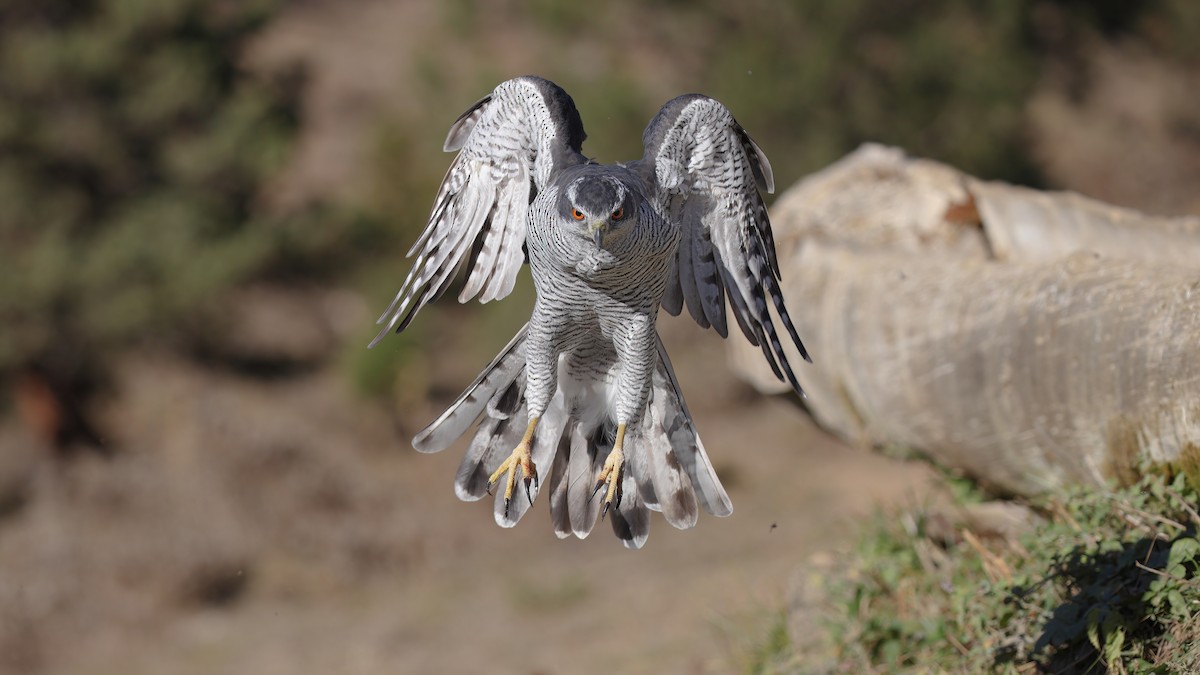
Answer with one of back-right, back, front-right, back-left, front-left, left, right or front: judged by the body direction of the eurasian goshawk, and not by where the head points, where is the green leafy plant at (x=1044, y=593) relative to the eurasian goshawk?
left

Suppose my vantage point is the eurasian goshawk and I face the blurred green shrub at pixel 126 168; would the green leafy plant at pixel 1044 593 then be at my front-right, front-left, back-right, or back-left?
back-right

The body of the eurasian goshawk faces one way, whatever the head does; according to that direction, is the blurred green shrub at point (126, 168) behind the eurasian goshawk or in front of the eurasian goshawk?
behind

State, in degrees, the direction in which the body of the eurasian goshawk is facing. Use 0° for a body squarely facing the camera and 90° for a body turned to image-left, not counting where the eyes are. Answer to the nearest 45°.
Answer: approximately 0°

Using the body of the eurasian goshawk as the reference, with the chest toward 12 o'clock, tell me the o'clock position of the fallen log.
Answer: The fallen log is roughly at 8 o'clock from the eurasian goshawk.
